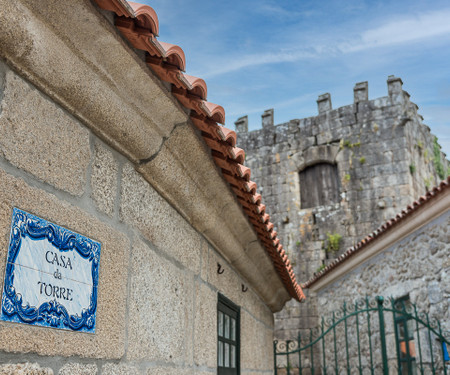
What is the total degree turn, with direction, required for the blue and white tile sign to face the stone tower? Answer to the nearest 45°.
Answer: approximately 90° to its left

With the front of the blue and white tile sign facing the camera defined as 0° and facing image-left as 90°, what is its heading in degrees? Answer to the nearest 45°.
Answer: approximately 315°

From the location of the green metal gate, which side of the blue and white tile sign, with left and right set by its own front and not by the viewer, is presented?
left

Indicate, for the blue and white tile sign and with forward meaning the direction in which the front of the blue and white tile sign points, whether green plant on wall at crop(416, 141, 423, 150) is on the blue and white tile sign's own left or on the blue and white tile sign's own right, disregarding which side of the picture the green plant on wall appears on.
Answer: on the blue and white tile sign's own left
